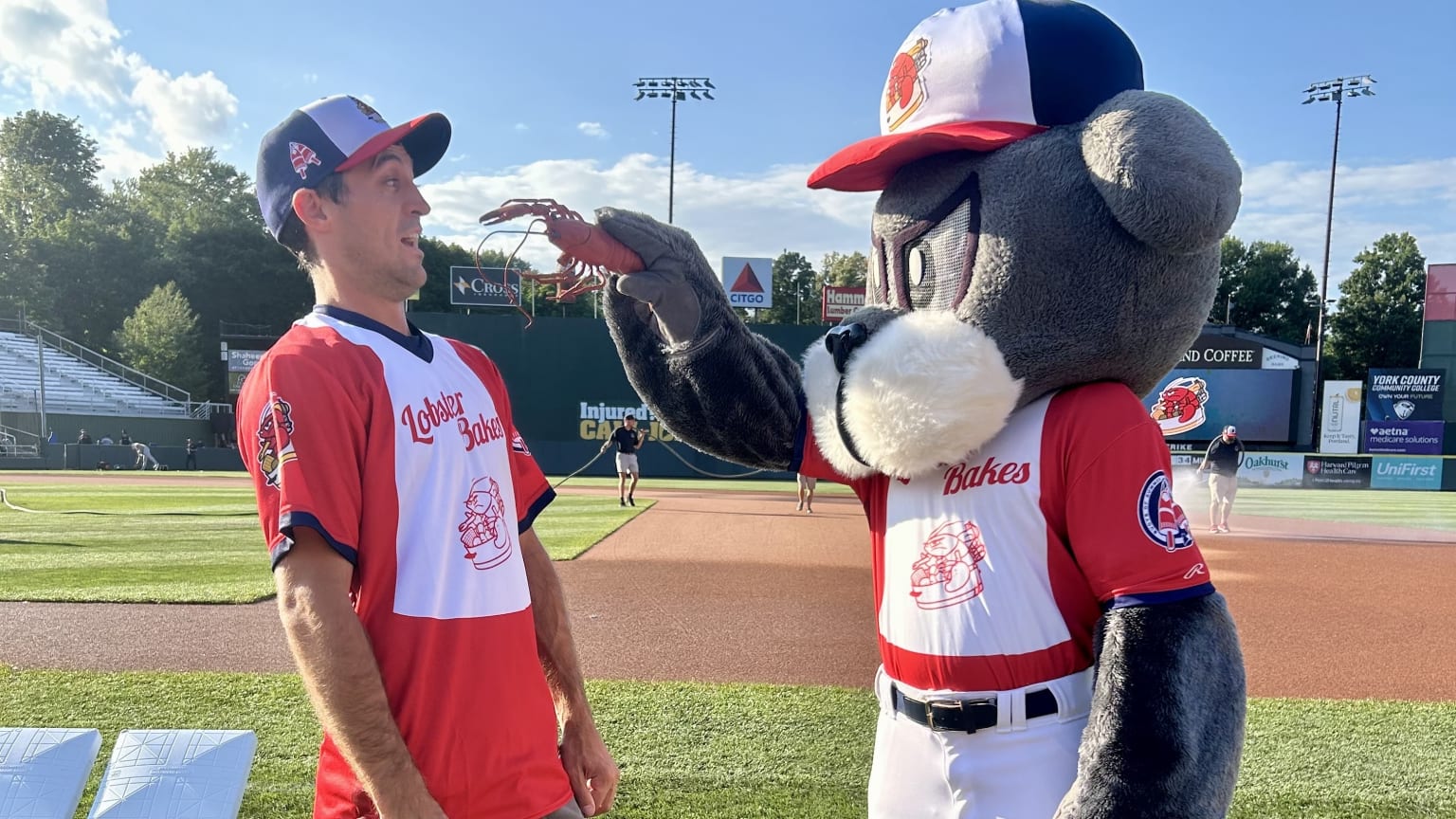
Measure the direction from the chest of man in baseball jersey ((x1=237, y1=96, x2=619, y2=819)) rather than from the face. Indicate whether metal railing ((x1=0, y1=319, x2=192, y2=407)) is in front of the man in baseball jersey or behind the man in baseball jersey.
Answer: behind

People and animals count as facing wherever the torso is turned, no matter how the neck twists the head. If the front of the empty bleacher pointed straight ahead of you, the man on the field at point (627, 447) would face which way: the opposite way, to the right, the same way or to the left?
to the right

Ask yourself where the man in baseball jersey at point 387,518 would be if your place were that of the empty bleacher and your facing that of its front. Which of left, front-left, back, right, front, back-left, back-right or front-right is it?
front-right

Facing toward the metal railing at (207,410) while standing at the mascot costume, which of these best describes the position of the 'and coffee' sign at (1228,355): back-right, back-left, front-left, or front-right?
front-right

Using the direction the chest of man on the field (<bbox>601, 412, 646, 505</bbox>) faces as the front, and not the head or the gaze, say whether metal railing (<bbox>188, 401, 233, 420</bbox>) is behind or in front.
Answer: behind

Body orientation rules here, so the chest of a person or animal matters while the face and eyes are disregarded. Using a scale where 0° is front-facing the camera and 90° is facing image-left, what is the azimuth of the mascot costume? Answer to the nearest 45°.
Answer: approximately 45°

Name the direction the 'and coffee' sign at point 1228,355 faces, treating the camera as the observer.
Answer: facing the viewer

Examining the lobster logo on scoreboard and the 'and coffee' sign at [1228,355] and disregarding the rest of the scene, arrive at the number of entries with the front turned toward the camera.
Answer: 2

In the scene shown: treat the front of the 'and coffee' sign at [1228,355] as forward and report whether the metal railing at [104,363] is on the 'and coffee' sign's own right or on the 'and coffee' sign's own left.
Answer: on the 'and coffee' sign's own right

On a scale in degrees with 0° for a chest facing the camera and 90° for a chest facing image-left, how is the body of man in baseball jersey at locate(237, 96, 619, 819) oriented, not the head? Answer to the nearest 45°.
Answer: approximately 315°

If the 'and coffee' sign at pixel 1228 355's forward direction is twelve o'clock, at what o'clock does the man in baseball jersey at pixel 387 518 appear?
The man in baseball jersey is roughly at 12 o'clock from the 'and coffee' sign.

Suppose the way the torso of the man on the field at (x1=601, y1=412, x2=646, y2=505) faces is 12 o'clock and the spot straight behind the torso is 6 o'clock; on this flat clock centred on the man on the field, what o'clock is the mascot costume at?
The mascot costume is roughly at 12 o'clock from the man on the field.

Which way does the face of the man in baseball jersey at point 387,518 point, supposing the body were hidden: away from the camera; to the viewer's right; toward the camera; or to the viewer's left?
to the viewer's right

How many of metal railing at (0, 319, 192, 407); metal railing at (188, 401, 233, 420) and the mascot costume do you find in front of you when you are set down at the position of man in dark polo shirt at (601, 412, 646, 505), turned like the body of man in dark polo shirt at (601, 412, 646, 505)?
1
